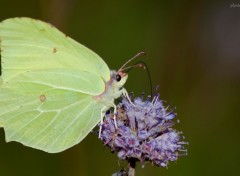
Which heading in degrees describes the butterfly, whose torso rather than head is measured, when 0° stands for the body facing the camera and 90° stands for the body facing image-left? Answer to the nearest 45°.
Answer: approximately 270°
